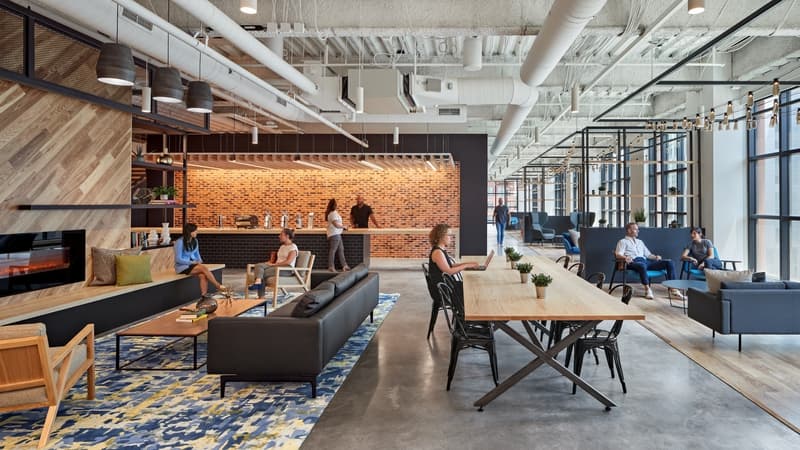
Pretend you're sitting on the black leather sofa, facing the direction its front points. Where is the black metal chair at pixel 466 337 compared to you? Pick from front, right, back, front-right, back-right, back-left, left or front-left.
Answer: back

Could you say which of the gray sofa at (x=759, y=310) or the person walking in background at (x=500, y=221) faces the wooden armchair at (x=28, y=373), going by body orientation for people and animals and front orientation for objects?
the person walking in background

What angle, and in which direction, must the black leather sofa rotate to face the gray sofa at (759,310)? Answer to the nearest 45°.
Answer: approximately 180°

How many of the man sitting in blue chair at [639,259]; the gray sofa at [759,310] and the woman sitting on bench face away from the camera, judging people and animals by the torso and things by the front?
1

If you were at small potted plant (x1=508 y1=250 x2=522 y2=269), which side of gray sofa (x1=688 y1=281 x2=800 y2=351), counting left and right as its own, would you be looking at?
left

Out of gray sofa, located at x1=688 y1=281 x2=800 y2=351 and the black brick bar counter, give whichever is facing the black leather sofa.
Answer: the black brick bar counter

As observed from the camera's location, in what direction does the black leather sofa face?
facing to the left of the viewer

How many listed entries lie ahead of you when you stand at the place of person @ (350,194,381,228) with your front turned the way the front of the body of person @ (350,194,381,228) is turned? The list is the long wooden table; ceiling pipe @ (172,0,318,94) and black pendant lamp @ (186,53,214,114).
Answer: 3

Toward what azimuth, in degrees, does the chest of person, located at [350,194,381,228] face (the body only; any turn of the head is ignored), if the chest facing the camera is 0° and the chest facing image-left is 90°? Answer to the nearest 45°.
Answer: approximately 0°

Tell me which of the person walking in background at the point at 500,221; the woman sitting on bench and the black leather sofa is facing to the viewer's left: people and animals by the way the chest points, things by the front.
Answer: the black leather sofa

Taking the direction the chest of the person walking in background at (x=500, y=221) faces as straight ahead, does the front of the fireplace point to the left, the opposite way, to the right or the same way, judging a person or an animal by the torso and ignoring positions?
to the left
